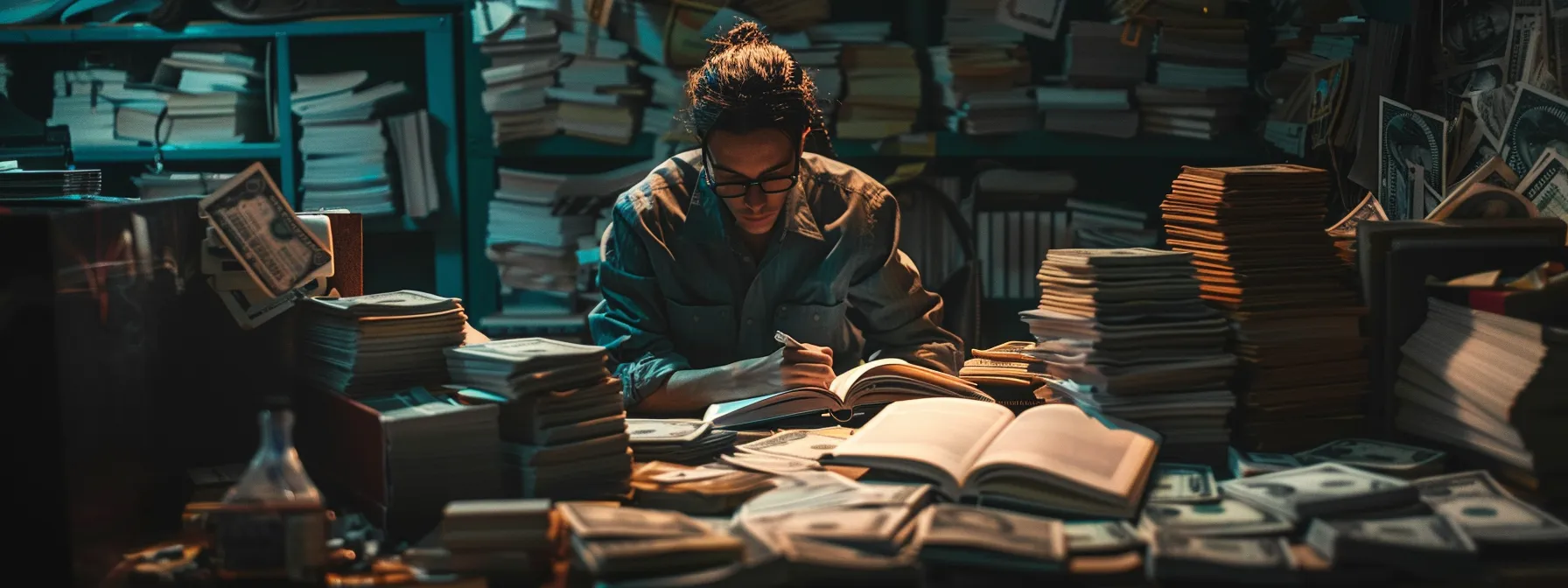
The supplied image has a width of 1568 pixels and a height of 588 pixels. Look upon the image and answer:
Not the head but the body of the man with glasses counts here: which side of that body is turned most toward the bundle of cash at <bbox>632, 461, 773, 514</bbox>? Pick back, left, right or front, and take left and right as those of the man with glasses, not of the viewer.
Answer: front

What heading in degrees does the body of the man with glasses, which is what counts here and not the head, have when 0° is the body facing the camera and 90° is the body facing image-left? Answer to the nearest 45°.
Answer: approximately 0°

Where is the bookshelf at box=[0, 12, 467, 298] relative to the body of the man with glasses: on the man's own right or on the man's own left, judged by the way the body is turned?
on the man's own right

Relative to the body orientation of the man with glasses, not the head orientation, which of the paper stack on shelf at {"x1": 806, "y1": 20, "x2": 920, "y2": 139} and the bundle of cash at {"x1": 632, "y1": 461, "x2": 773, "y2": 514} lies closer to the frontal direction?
the bundle of cash

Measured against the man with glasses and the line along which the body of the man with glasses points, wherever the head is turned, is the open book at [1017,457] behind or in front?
in front

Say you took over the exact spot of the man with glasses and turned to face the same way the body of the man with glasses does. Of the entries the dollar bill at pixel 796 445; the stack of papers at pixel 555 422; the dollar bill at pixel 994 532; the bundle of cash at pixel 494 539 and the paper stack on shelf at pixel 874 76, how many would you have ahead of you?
4

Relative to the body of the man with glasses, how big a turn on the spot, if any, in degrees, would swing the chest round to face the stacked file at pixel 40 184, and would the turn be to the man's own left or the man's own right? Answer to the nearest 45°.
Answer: approximately 45° to the man's own right

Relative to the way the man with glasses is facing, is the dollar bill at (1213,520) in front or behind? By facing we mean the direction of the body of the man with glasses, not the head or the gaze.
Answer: in front

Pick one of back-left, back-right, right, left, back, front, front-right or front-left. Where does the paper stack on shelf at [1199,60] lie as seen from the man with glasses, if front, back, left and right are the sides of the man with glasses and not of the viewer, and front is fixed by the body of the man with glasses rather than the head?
back-left

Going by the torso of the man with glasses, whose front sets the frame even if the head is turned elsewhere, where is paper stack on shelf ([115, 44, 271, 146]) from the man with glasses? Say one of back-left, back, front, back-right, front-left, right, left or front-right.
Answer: back-right

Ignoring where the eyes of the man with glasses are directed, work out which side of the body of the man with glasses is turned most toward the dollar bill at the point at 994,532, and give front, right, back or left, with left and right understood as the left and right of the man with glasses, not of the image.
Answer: front

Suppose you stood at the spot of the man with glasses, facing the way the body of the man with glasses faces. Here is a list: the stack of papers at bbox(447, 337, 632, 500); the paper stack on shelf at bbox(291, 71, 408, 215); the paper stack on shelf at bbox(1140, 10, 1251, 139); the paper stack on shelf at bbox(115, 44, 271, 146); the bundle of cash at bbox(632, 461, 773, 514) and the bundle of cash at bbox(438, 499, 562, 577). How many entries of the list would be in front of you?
3

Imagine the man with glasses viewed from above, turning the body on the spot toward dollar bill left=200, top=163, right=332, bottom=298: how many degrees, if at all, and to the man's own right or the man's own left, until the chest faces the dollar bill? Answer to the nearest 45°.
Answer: approximately 45° to the man's own right

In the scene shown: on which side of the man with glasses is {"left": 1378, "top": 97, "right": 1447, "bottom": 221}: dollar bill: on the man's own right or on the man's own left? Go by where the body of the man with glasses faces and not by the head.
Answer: on the man's own left

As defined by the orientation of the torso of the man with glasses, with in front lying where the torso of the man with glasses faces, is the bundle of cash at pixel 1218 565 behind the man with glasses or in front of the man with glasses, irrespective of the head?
in front

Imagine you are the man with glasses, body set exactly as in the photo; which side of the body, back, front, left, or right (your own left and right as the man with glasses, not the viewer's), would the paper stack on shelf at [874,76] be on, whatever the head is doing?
back
